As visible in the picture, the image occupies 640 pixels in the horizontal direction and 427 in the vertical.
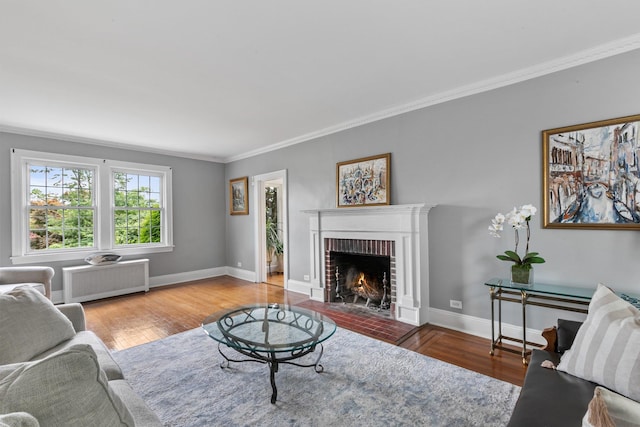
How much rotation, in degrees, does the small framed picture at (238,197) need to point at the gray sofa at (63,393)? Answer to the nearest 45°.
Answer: approximately 45° to its left

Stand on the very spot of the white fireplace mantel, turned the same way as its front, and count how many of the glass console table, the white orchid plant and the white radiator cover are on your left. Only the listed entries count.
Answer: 2

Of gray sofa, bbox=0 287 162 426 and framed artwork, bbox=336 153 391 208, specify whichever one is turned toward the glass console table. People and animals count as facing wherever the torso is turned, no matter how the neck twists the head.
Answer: the gray sofa

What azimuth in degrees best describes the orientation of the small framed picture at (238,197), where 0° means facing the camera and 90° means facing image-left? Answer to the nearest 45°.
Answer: approximately 45°

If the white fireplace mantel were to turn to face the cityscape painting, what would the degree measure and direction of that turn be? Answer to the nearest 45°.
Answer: approximately 90° to its left

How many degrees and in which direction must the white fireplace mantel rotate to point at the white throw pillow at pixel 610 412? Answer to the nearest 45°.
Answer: approximately 45° to its left

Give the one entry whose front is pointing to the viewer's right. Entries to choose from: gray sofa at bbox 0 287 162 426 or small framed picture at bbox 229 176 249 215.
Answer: the gray sofa

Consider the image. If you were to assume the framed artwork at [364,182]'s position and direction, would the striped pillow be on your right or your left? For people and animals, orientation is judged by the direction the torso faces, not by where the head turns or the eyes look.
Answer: on your left

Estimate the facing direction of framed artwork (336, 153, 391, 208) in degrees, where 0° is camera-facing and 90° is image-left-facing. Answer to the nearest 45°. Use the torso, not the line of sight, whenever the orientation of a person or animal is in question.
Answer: approximately 45°

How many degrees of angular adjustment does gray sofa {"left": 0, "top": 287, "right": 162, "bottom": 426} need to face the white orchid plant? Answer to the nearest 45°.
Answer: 0° — it already faces it

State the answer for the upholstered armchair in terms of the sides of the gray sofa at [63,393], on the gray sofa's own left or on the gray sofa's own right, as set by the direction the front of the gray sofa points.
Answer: on the gray sofa's own left

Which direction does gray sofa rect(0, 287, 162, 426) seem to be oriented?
to the viewer's right

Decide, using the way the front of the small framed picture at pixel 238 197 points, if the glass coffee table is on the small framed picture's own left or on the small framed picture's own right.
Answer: on the small framed picture's own left
